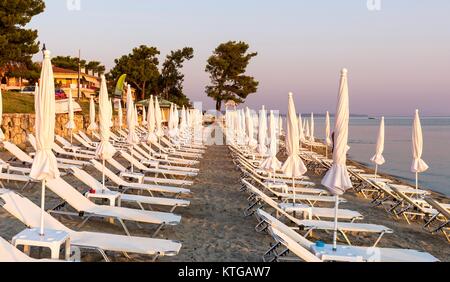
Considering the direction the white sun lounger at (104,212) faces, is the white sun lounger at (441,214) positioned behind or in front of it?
in front

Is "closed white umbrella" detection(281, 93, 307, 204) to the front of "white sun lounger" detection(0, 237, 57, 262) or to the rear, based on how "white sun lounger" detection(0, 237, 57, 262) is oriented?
to the front

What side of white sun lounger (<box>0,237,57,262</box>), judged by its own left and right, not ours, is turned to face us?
right

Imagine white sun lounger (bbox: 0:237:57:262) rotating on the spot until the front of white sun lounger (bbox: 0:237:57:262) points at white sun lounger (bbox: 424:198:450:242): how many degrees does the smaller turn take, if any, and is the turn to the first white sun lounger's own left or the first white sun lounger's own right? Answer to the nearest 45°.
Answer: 0° — it already faces it

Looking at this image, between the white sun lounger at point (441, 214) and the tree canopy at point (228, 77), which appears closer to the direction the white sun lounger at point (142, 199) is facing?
the white sun lounger

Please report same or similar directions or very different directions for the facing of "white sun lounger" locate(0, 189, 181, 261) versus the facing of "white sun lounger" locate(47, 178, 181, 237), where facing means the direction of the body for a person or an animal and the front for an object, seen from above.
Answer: same or similar directions

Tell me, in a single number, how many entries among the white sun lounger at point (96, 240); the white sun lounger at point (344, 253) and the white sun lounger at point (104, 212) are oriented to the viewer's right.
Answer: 3

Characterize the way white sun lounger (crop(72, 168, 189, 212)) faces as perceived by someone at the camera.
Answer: facing to the right of the viewer

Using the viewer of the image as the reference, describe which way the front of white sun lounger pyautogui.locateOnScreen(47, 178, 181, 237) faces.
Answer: facing to the right of the viewer

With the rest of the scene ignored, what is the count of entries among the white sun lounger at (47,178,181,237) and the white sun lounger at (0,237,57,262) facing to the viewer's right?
2

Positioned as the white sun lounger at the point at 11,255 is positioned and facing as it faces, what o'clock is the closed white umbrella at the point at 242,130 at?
The closed white umbrella is roughly at 10 o'clock from the white sun lounger.

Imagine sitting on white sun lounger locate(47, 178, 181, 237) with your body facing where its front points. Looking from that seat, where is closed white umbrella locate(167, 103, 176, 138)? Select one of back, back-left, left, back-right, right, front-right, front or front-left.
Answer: left

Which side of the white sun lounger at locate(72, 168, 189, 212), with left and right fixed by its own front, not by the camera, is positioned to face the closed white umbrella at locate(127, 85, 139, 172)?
left

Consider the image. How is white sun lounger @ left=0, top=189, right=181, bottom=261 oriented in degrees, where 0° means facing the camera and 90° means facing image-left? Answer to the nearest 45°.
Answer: approximately 270°

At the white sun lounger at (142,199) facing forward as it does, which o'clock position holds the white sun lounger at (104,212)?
the white sun lounger at (104,212) is roughly at 4 o'clock from the white sun lounger at (142,199).

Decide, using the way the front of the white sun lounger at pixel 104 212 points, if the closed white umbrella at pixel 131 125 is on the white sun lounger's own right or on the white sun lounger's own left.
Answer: on the white sun lounger's own left
